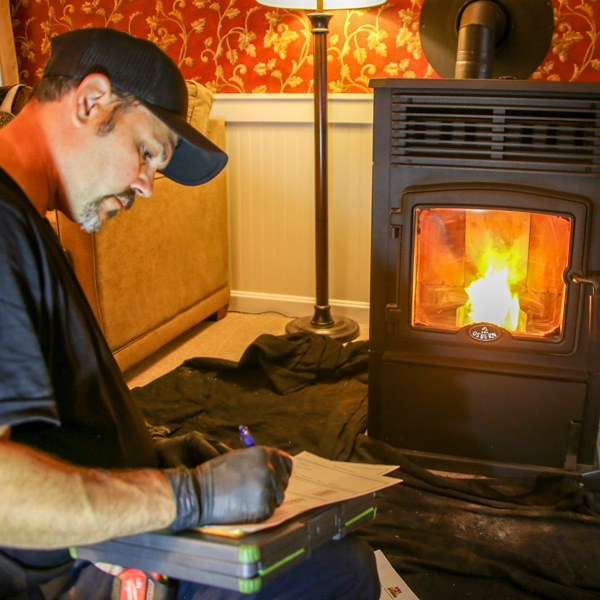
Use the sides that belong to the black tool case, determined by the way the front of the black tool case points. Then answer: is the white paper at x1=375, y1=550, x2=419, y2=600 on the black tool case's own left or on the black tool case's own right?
on the black tool case's own left

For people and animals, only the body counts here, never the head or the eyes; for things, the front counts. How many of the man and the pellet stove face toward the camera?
1

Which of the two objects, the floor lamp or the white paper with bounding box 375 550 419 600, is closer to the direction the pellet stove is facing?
the white paper

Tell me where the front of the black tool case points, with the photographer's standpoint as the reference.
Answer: facing the viewer and to the right of the viewer

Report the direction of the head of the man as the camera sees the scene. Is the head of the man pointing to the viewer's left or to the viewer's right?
to the viewer's right

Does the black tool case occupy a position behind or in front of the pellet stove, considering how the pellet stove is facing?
in front

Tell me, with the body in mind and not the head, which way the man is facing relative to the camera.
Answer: to the viewer's right

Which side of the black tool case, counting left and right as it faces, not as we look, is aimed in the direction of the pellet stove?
left

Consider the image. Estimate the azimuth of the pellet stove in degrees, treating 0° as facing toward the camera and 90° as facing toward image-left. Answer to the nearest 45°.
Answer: approximately 0°

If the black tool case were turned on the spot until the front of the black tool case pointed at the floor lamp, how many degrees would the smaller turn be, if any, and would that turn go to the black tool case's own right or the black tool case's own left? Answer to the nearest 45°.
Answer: approximately 135° to the black tool case's own left
